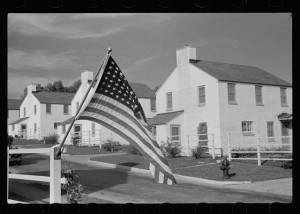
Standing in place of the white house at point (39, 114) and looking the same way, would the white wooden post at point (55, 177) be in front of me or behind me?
in front

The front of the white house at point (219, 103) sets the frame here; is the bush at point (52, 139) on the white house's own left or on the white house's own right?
on the white house's own right

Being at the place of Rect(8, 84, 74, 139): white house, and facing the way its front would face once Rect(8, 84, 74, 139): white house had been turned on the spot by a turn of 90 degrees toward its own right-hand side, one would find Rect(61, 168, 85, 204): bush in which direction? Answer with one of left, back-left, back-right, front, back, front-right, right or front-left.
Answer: front-left

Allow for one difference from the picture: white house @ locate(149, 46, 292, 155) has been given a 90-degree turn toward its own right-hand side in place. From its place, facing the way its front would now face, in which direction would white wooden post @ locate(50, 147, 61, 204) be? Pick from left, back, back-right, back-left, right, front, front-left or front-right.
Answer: front-left

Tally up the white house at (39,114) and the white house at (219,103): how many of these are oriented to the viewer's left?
0

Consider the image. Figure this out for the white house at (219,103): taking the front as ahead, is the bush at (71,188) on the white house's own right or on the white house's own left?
on the white house's own right
